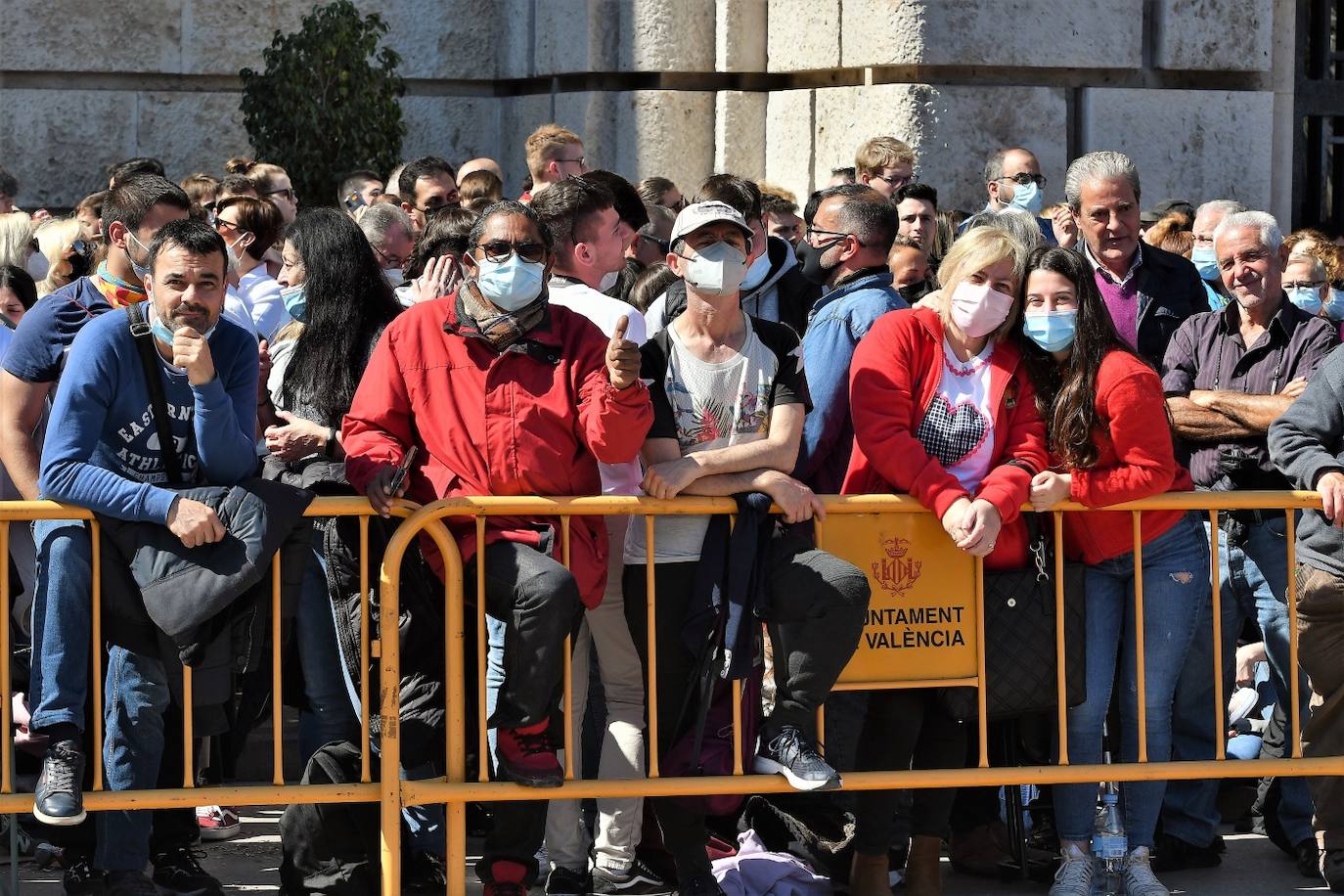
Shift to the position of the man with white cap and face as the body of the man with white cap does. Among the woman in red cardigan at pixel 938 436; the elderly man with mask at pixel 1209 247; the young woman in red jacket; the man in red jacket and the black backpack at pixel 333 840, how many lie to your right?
2

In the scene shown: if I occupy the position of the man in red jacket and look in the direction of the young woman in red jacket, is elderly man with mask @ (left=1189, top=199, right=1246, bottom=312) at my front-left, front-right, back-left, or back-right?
front-left

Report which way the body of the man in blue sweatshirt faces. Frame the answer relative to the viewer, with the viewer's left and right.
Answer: facing the viewer

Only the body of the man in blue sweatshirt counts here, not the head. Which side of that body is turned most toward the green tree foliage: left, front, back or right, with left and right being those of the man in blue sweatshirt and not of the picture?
back

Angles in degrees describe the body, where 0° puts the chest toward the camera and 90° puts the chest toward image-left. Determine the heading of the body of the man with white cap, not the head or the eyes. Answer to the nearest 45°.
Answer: approximately 0°

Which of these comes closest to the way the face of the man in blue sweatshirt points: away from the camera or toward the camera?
toward the camera

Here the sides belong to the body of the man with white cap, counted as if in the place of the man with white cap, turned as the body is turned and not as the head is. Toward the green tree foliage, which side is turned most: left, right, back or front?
back

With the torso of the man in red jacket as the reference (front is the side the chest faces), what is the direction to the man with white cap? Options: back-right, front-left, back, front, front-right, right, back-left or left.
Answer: left

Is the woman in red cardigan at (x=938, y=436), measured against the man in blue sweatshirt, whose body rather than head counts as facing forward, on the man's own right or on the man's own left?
on the man's own left

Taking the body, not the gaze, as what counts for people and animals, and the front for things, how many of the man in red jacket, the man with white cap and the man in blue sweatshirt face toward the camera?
3
